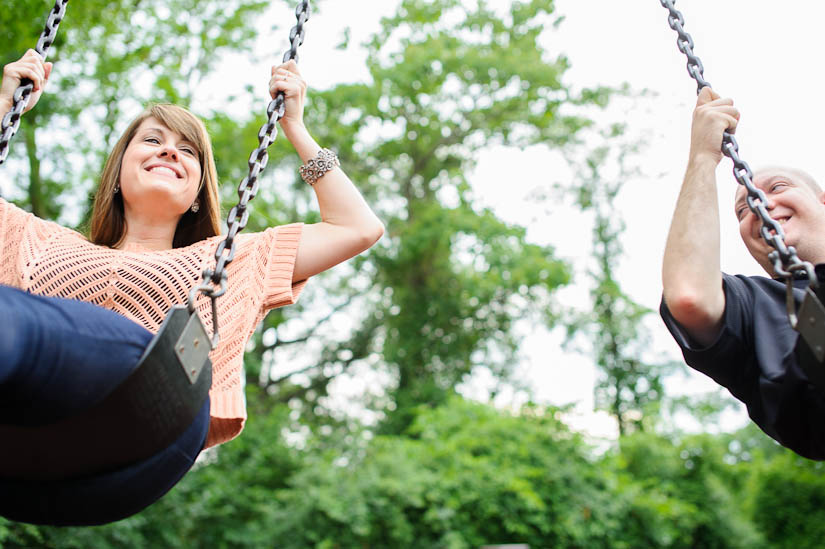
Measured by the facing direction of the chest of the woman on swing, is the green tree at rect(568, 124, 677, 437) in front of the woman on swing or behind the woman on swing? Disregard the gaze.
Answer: behind

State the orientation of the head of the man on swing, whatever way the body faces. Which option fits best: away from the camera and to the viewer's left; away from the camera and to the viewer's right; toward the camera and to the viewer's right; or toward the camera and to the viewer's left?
toward the camera and to the viewer's left

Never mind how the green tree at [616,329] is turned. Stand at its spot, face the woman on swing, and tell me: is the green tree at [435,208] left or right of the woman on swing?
right

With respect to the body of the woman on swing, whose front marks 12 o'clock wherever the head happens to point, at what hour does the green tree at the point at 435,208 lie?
The green tree is roughly at 5 o'clock from the woman on swing.

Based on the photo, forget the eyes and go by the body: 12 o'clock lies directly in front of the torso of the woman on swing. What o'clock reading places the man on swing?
The man on swing is roughly at 8 o'clock from the woman on swing.

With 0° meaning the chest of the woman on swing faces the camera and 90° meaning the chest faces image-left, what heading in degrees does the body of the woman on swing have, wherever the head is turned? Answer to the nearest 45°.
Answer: approximately 45°
